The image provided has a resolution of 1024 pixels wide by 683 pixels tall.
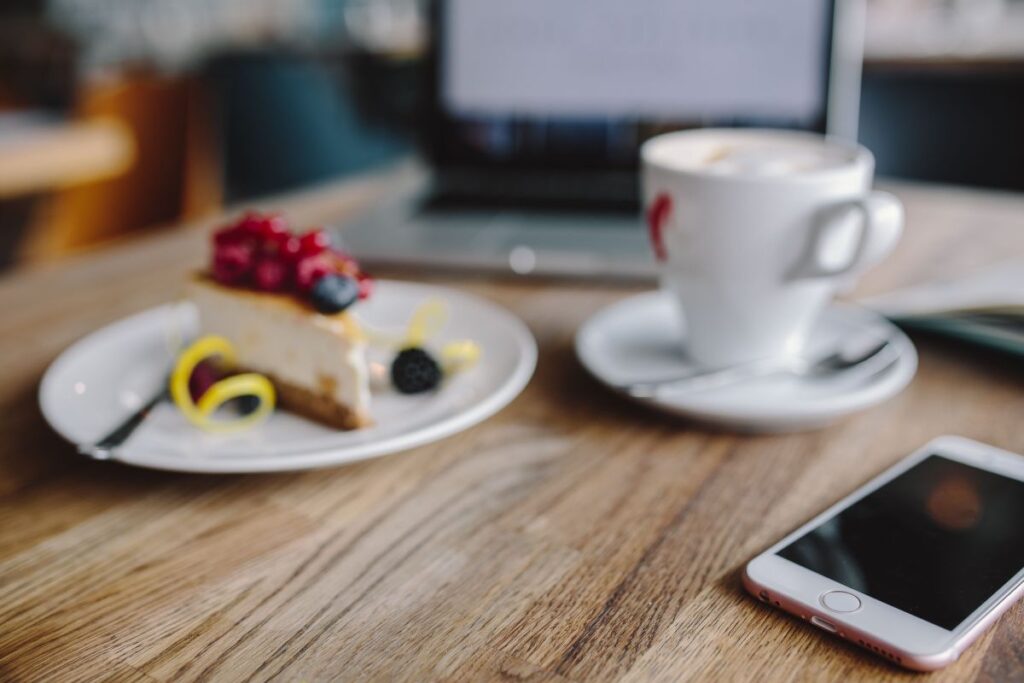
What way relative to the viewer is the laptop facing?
toward the camera

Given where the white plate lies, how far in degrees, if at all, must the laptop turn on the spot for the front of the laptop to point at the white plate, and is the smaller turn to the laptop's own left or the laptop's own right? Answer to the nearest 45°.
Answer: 0° — it already faces it

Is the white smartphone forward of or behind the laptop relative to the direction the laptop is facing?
forward
